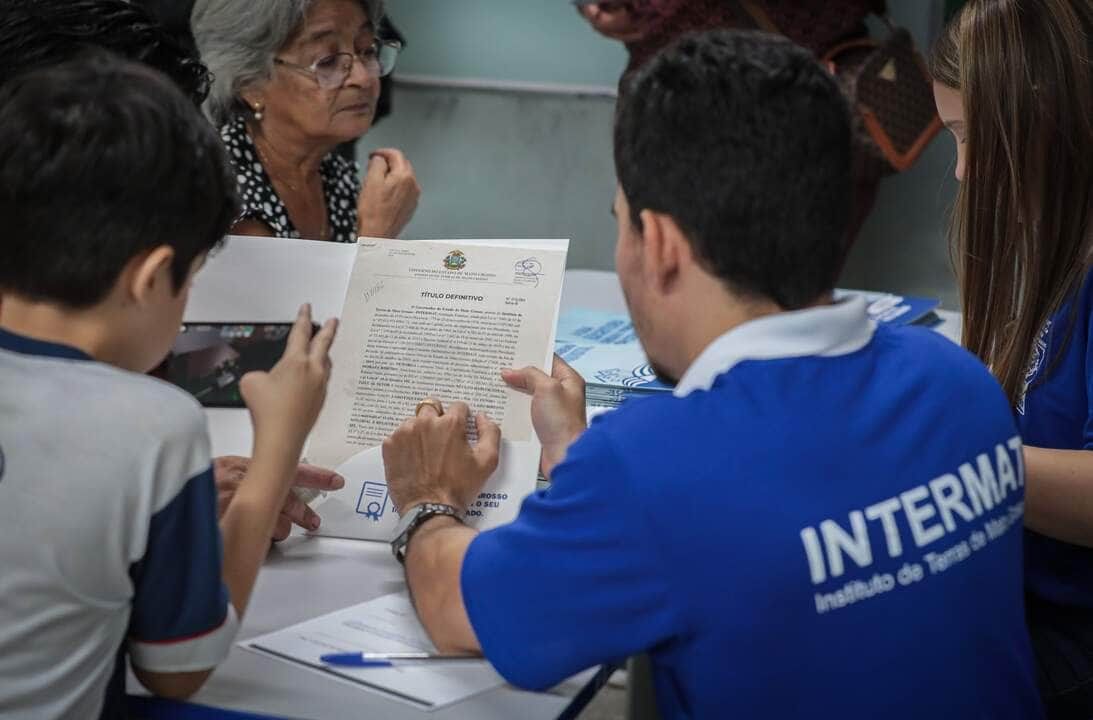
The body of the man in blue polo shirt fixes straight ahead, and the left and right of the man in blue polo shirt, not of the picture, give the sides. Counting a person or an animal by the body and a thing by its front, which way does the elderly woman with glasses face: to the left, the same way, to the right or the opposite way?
the opposite way

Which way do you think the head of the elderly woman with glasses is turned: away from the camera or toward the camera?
toward the camera

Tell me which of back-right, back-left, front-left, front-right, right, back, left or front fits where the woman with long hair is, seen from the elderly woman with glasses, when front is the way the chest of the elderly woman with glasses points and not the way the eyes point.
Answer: front

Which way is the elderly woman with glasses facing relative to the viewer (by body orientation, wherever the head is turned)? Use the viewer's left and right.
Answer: facing the viewer and to the right of the viewer

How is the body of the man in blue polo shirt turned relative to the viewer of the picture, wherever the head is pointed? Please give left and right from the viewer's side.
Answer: facing away from the viewer and to the left of the viewer

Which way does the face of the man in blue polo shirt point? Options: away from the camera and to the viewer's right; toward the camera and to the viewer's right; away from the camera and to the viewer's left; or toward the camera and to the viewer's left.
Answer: away from the camera and to the viewer's left

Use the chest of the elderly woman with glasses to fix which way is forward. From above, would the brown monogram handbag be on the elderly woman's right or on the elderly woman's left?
on the elderly woman's left

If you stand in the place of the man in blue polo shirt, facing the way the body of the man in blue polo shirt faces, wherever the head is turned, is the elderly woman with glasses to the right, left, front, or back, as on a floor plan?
front

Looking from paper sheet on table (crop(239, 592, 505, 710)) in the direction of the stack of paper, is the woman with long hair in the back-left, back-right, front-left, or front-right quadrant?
front-right

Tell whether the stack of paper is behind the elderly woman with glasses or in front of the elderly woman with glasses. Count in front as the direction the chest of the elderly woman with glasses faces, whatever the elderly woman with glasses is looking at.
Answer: in front
